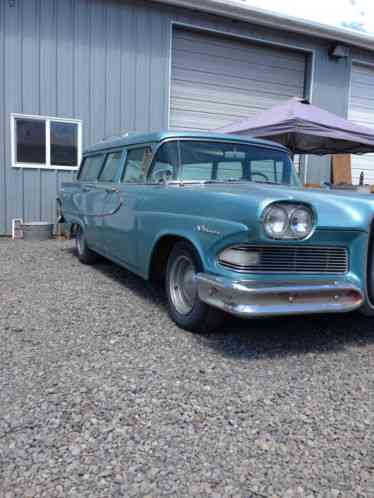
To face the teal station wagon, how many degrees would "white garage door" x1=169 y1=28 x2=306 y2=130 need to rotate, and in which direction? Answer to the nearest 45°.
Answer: approximately 45° to its right

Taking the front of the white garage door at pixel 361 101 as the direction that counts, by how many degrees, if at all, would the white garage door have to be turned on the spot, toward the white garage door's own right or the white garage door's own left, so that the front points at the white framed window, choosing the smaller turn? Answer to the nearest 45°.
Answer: approximately 90° to the white garage door's own right

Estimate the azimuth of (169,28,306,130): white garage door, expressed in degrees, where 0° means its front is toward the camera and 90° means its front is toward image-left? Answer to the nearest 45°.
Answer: approximately 315°

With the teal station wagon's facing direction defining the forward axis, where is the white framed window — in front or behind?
behind

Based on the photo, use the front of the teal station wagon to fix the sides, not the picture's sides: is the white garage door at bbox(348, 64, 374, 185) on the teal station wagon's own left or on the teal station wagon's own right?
on the teal station wagon's own left

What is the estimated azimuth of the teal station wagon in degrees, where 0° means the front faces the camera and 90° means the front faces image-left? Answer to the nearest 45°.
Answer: approximately 315°

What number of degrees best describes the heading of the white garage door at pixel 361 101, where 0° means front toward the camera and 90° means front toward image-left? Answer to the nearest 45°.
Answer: approximately 315°
